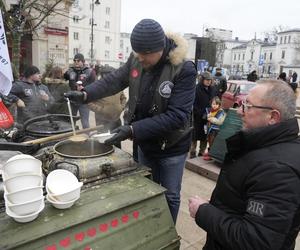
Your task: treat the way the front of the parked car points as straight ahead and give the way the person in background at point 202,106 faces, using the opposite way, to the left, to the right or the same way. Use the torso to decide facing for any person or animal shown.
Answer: to the left

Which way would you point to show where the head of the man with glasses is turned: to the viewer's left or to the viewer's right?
to the viewer's left

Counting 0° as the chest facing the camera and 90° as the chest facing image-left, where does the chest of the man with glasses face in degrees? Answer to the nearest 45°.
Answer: approximately 90°

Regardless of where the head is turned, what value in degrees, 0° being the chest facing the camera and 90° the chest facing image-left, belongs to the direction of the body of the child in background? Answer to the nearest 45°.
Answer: approximately 45°
